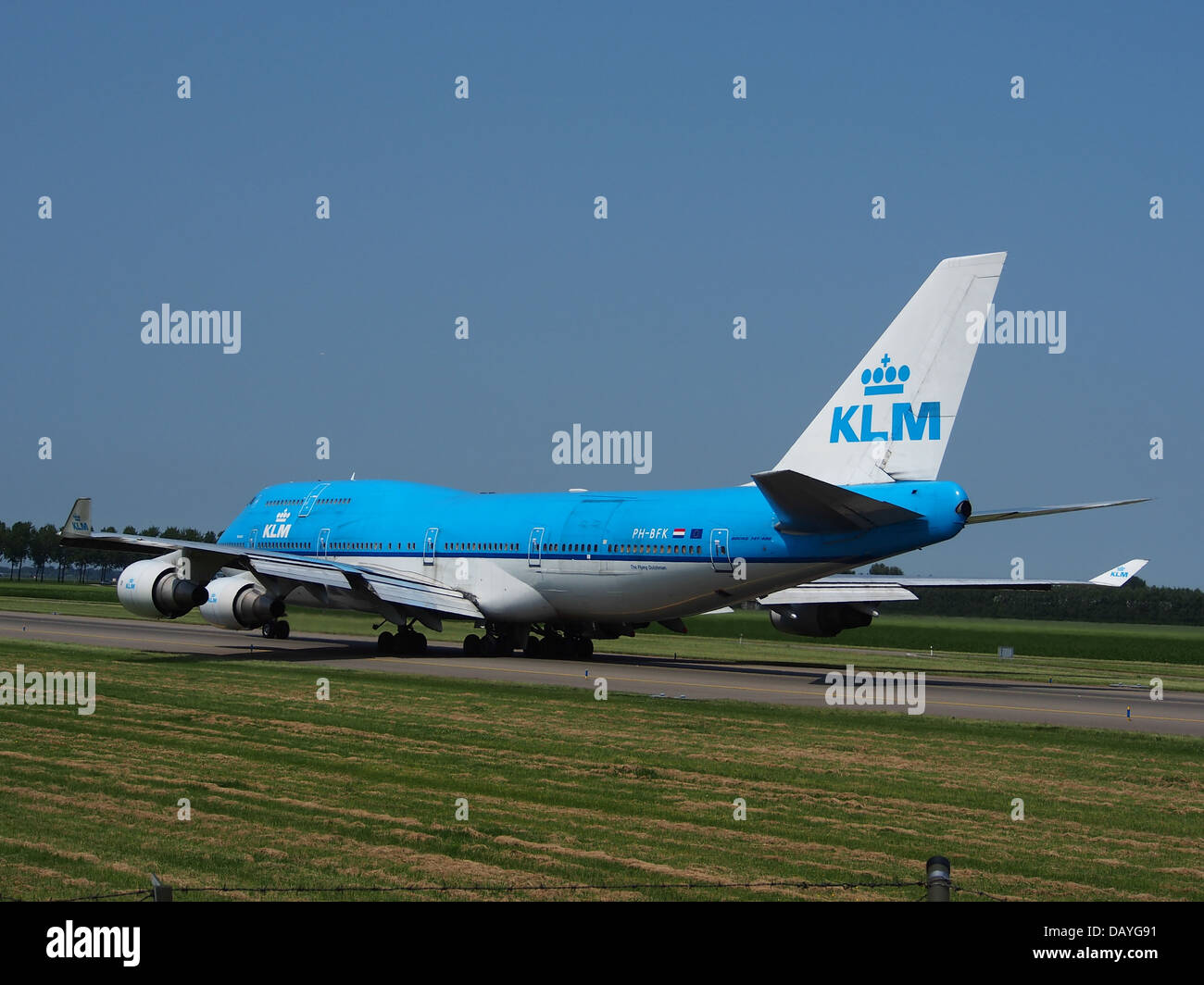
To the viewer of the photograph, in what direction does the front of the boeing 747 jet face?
facing away from the viewer and to the left of the viewer

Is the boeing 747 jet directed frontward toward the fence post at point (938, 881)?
no
